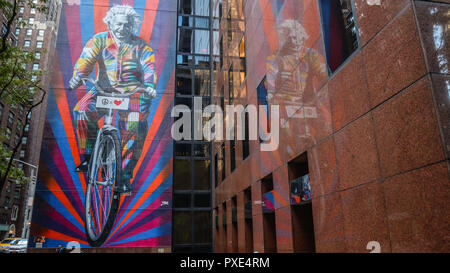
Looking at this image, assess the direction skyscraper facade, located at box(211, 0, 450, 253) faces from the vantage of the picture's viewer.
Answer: facing the viewer and to the left of the viewer
